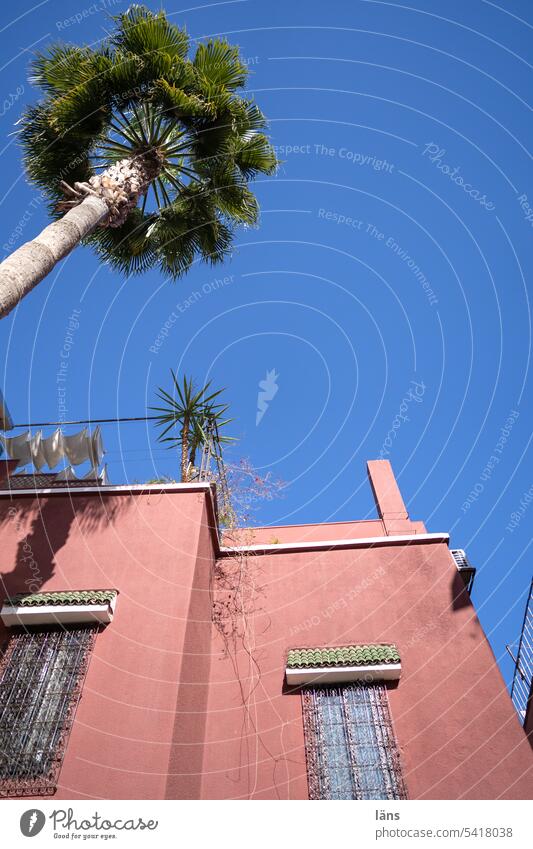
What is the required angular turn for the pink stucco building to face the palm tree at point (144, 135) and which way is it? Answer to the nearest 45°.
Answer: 0° — it already faces it

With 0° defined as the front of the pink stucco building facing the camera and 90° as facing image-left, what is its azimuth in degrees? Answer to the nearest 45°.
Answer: approximately 0°
